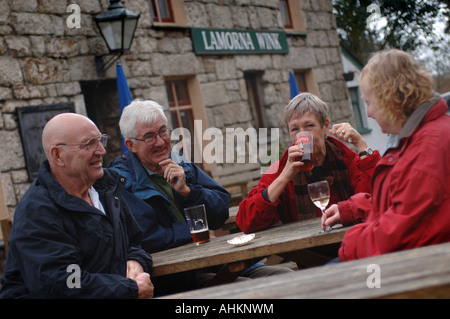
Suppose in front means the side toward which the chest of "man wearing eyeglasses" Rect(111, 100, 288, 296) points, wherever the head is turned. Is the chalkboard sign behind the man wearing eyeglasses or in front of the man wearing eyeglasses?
behind

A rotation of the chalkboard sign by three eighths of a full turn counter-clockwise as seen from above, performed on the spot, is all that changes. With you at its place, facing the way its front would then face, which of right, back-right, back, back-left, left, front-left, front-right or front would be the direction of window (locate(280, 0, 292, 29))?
front

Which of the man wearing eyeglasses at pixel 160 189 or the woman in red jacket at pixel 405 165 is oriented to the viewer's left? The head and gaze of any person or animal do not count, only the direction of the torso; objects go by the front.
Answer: the woman in red jacket

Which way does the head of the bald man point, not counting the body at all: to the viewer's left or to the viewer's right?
to the viewer's right

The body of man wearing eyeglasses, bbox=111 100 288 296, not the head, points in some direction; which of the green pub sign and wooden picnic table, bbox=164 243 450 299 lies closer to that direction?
the wooden picnic table

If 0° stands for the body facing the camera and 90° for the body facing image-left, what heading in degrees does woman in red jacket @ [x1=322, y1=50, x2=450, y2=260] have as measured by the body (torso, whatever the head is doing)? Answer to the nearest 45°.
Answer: approximately 90°

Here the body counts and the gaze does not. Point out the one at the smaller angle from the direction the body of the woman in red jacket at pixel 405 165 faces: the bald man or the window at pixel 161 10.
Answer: the bald man

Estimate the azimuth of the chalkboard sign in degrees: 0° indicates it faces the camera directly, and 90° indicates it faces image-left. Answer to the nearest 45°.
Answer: approximately 0°

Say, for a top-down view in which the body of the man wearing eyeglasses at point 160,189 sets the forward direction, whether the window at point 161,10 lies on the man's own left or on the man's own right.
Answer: on the man's own left
